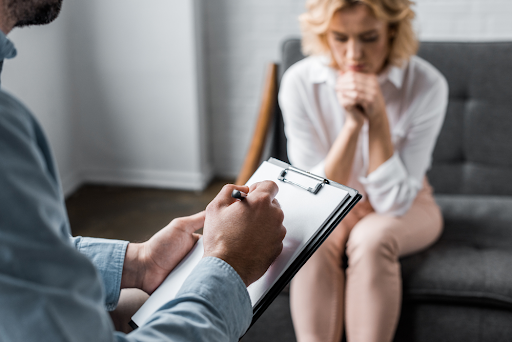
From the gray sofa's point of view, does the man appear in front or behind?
in front

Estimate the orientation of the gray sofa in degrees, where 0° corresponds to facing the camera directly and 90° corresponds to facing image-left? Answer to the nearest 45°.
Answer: approximately 0°
